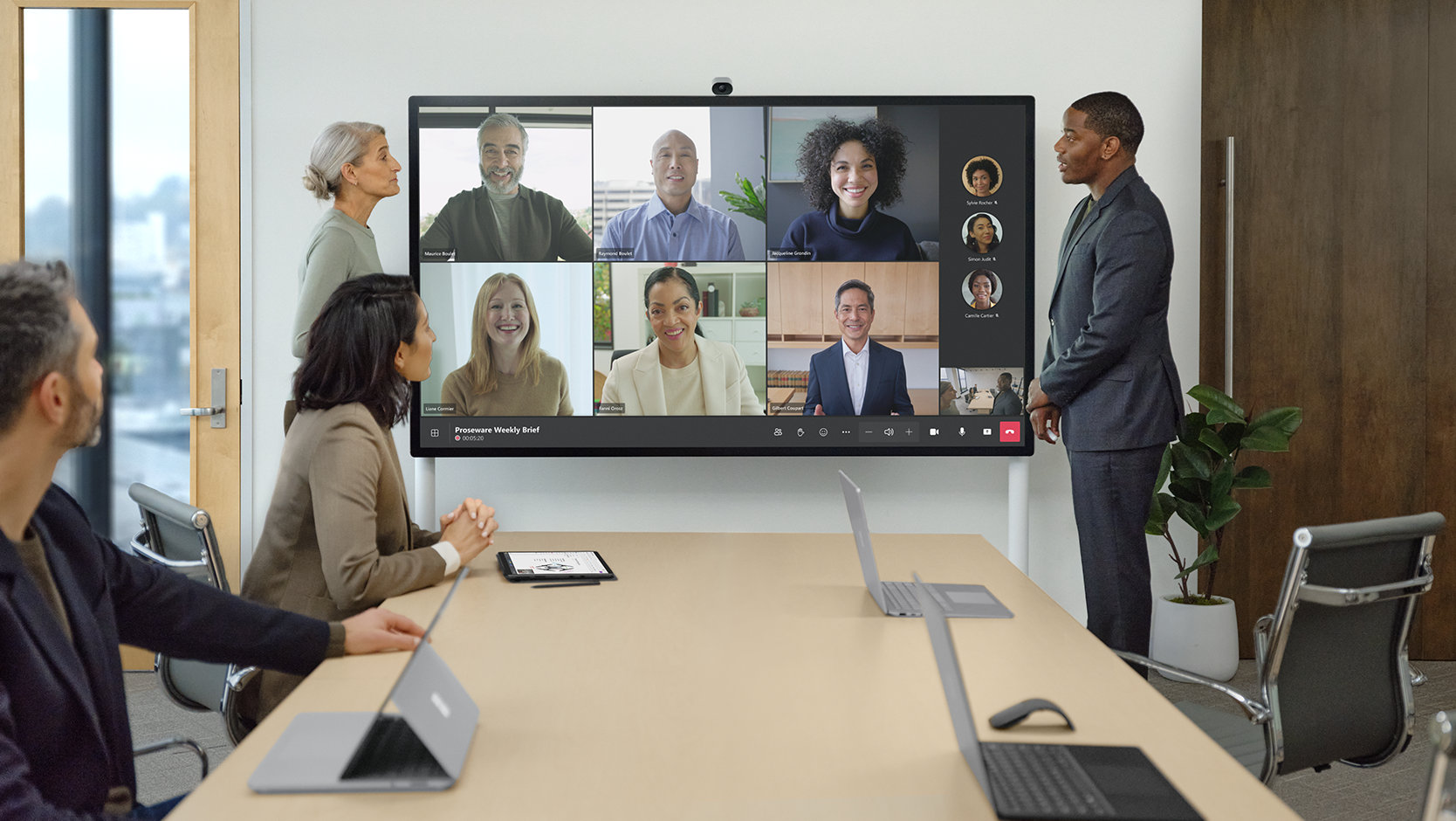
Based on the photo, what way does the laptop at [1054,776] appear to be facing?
to the viewer's right

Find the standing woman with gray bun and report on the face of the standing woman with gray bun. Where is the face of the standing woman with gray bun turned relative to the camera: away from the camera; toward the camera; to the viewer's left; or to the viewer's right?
to the viewer's right

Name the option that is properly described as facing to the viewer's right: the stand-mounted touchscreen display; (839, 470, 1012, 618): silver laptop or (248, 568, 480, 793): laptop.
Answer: the silver laptop

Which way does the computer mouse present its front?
to the viewer's left

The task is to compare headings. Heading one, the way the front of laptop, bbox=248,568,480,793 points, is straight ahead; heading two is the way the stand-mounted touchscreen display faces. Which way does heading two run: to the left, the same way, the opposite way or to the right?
to the left

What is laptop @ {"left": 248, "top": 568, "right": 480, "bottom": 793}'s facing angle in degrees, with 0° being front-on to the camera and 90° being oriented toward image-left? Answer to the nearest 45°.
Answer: approximately 90°

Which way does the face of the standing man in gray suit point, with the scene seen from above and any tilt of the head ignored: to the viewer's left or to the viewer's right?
to the viewer's left

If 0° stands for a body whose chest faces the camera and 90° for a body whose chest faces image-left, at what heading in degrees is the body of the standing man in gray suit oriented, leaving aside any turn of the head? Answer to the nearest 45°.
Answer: approximately 90°

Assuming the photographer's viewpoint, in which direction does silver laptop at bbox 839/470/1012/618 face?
facing to the right of the viewer

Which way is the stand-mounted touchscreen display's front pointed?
toward the camera

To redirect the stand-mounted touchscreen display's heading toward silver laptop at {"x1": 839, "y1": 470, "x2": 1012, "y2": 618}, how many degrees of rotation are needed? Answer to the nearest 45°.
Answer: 0° — it already faces it

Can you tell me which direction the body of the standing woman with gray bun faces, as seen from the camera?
to the viewer's right

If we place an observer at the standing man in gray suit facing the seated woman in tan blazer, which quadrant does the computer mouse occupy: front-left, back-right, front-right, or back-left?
front-left

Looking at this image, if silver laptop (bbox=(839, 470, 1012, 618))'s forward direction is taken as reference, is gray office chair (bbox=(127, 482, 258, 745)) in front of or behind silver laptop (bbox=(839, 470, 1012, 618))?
behind

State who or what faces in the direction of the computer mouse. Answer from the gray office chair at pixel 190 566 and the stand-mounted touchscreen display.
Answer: the stand-mounted touchscreen display
